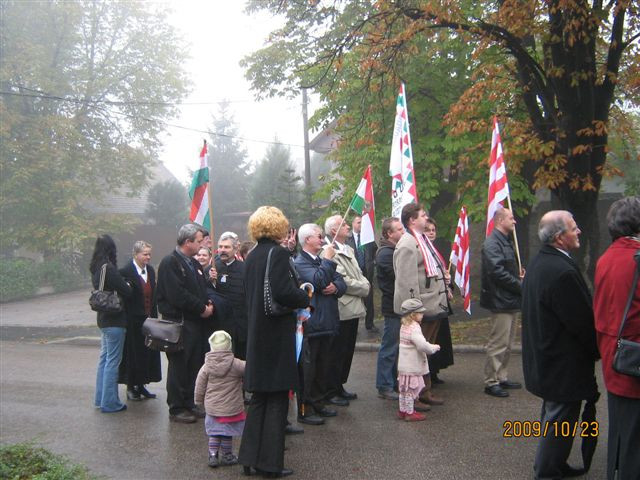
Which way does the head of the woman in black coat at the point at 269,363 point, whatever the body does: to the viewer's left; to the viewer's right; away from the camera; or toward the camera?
away from the camera

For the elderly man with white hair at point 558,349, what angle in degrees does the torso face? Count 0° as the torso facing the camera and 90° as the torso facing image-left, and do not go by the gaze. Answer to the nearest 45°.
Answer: approximately 270°

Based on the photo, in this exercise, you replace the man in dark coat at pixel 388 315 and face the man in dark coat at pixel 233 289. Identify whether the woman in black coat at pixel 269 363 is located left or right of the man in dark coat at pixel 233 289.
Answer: left

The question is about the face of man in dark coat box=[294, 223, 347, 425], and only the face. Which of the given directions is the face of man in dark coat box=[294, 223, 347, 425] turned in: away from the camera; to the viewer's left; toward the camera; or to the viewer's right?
to the viewer's right

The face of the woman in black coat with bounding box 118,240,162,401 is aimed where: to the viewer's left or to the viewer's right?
to the viewer's right

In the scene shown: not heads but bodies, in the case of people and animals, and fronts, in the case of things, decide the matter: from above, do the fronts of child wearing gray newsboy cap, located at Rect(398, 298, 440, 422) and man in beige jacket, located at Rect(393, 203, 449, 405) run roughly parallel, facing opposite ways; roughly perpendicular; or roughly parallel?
roughly parallel
